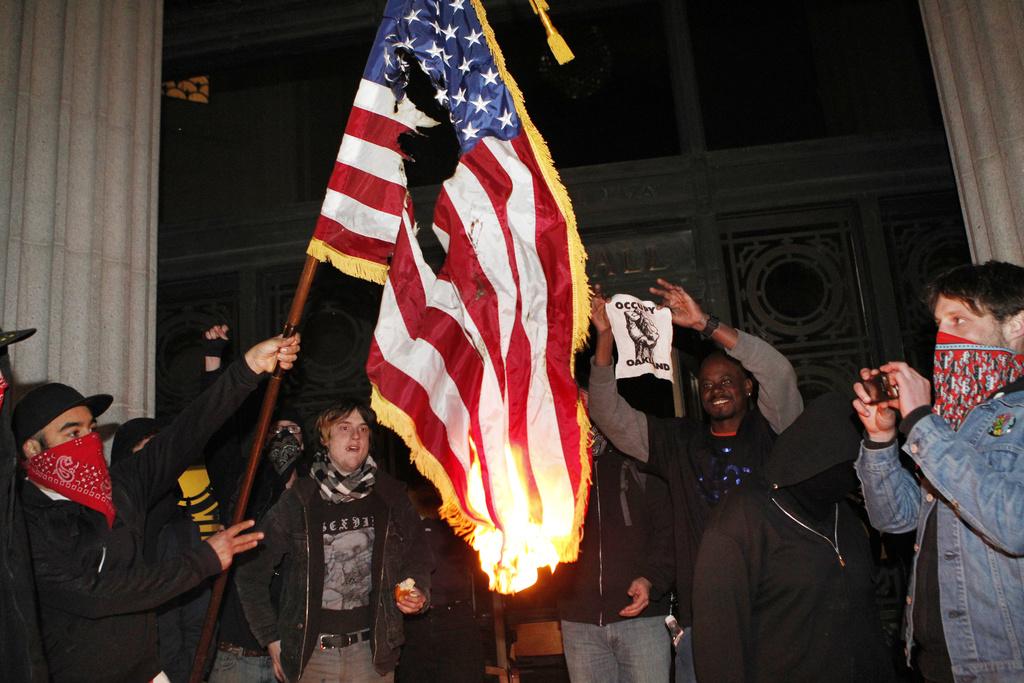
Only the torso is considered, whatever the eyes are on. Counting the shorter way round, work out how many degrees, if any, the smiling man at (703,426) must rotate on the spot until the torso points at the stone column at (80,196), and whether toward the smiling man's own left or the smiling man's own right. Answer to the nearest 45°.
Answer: approximately 90° to the smiling man's own right

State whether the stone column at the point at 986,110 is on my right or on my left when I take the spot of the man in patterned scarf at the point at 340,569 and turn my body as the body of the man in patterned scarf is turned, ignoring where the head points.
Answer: on my left

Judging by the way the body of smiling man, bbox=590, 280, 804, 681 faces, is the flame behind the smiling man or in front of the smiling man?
in front

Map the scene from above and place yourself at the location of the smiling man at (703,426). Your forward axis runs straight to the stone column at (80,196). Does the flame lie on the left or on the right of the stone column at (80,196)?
left

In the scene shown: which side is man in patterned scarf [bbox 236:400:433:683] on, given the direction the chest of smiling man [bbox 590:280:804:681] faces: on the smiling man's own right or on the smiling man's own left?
on the smiling man's own right

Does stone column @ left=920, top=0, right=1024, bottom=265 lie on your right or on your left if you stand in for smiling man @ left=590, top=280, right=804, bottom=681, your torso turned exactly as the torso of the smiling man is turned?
on your left

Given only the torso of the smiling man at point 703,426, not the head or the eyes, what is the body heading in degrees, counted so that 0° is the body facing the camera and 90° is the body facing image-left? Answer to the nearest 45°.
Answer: approximately 0°

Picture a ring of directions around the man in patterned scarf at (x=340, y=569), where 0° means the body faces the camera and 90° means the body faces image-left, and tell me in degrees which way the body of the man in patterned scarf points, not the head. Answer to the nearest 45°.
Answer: approximately 0°
